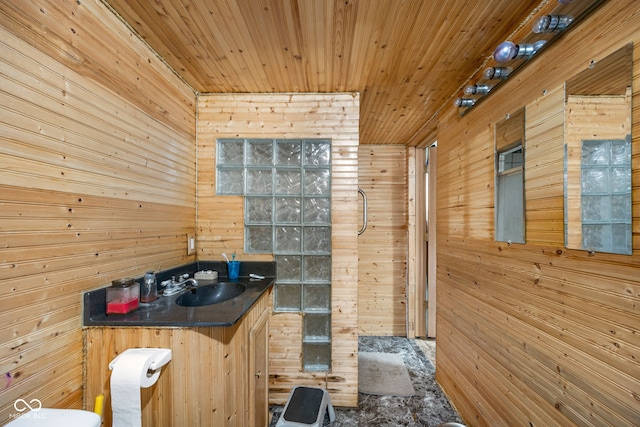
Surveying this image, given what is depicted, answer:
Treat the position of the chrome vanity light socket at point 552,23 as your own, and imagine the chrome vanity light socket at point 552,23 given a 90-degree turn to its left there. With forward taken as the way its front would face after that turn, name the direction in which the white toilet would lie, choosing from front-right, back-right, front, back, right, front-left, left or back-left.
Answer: front-right

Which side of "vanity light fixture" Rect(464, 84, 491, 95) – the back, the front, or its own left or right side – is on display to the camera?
left

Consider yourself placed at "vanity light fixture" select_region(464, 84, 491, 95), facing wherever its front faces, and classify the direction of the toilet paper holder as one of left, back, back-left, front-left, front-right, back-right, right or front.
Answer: front-left

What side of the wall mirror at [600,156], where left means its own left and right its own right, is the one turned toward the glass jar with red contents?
front

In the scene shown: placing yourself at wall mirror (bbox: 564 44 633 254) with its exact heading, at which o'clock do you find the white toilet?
The white toilet is roughly at 12 o'clock from the wall mirror.

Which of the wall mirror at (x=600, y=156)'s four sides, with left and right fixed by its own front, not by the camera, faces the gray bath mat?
right

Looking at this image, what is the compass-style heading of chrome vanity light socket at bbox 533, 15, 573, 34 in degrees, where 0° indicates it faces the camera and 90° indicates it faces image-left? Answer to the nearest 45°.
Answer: approximately 90°

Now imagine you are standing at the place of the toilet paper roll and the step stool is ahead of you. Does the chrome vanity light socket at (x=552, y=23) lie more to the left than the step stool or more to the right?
right
